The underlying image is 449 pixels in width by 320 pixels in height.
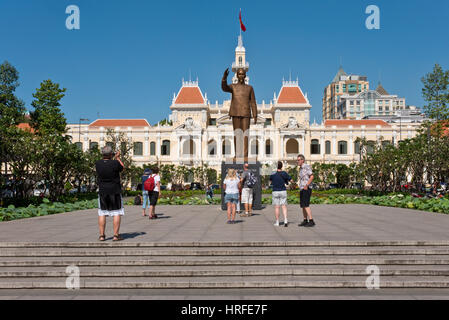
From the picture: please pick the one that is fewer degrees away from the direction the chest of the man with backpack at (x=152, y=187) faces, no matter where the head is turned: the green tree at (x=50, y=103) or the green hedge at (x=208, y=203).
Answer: the green hedge

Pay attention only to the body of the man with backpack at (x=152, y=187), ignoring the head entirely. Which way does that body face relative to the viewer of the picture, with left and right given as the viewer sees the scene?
facing away from the viewer and to the right of the viewer

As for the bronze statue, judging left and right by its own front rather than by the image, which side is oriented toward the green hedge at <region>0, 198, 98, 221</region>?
right

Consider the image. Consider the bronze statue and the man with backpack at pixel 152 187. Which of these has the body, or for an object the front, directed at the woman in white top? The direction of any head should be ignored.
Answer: the bronze statue

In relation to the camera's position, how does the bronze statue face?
facing the viewer
